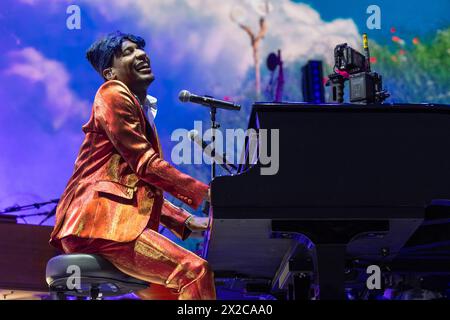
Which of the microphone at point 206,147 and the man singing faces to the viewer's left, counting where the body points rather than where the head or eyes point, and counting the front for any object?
the microphone

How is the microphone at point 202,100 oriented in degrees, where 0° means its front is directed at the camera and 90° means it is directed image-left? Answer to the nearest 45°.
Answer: approximately 90°

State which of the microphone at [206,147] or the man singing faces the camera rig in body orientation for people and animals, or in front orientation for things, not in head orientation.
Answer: the man singing

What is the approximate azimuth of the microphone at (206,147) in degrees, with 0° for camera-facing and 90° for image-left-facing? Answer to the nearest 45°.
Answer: approximately 90°

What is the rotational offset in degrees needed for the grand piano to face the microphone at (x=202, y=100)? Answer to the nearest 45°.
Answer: approximately 45° to its right

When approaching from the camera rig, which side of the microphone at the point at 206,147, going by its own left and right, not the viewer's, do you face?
back

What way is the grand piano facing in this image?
to the viewer's left

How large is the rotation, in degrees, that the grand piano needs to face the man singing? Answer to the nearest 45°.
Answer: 0° — it already faces them

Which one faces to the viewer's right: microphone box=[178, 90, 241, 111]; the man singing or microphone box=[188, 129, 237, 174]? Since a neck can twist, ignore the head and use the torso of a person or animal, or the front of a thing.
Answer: the man singing

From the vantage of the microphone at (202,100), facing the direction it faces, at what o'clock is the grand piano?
The grand piano is roughly at 7 o'clock from the microphone.

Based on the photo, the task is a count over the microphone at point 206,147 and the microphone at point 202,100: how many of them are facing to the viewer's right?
0

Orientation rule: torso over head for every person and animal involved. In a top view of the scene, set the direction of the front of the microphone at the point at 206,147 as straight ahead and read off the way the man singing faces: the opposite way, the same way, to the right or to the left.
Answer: the opposite way

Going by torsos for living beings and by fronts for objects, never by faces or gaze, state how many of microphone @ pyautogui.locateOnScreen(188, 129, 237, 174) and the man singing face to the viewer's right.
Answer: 1

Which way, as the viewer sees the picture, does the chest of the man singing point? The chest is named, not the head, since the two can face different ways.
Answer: to the viewer's right

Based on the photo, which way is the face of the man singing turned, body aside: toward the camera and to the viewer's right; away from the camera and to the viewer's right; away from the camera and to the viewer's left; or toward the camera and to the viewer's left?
toward the camera and to the viewer's right
